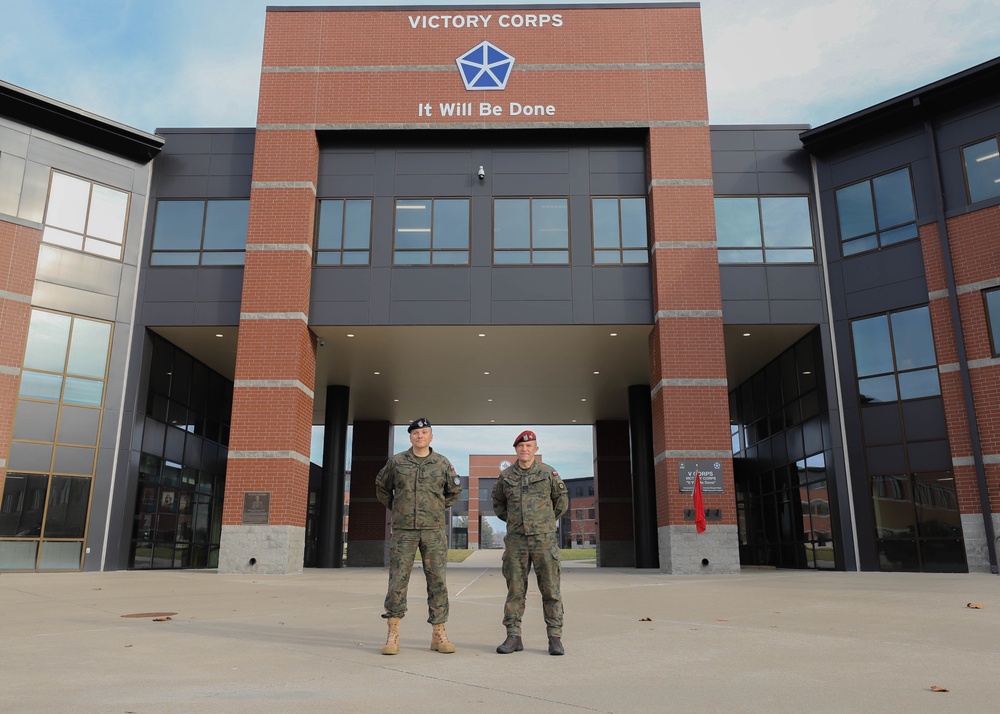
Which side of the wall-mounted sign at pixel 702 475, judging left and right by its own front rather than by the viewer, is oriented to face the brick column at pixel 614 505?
back

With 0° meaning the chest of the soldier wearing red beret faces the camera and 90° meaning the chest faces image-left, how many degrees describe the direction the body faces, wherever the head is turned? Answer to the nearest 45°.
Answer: approximately 0°

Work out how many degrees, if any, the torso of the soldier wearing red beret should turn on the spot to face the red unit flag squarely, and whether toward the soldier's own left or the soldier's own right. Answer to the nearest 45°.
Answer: approximately 180°

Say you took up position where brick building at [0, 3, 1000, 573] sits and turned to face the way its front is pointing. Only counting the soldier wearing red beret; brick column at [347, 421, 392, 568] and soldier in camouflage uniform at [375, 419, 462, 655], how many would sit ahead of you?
2

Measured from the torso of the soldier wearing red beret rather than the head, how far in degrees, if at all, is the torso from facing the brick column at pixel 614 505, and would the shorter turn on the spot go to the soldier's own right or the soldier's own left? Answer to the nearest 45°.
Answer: approximately 180°

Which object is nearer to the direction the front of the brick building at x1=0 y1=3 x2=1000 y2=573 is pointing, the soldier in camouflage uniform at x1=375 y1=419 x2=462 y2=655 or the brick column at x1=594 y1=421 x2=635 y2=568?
the soldier in camouflage uniform

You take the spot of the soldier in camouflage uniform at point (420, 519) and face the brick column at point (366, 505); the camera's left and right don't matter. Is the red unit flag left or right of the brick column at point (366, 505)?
right

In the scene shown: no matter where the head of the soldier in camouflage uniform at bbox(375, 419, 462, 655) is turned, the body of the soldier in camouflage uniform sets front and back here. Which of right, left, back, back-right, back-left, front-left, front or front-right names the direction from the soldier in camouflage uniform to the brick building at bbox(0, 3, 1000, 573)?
back
